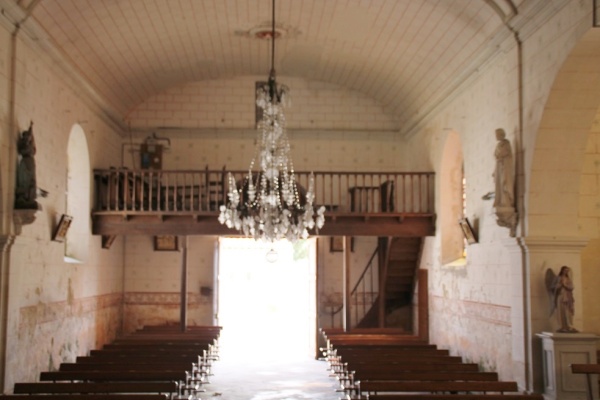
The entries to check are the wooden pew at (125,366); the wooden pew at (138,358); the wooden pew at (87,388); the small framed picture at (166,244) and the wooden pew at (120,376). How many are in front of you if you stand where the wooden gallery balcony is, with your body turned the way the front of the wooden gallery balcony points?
4

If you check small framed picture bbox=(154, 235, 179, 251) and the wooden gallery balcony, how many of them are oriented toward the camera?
2

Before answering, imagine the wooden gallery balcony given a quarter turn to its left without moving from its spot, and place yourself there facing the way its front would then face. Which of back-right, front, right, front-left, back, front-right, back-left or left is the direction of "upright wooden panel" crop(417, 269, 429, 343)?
front

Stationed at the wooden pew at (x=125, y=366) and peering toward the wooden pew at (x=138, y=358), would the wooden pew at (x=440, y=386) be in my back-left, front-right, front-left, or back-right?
back-right
